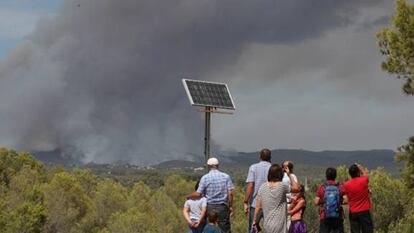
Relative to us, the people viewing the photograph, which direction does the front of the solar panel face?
facing the viewer and to the right of the viewer

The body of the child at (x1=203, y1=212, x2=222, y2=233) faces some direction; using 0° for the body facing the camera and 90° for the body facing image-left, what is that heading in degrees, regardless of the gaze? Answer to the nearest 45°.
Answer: approximately 180°

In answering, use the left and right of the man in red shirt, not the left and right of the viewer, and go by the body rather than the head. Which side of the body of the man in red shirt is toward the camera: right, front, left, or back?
back

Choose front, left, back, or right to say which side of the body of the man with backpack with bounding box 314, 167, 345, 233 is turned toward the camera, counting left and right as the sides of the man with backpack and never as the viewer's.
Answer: back

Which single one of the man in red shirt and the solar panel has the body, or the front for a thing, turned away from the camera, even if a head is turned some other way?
the man in red shirt

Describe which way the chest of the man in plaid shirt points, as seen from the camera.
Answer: away from the camera

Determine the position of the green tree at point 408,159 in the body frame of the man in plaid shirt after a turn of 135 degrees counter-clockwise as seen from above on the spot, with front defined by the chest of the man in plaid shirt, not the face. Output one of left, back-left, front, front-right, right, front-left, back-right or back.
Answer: back

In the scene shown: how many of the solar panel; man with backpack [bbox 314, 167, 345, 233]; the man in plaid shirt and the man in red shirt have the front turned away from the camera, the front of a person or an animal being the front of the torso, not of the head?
3

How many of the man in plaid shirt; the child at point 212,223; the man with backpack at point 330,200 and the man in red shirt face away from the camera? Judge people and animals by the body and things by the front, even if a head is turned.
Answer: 4

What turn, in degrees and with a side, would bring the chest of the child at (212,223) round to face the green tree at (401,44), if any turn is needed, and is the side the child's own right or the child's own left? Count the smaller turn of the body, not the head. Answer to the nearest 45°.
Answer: approximately 45° to the child's own right

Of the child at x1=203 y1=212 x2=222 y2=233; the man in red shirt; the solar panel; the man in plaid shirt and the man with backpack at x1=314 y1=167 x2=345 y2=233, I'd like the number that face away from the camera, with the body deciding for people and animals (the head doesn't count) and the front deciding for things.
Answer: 4
